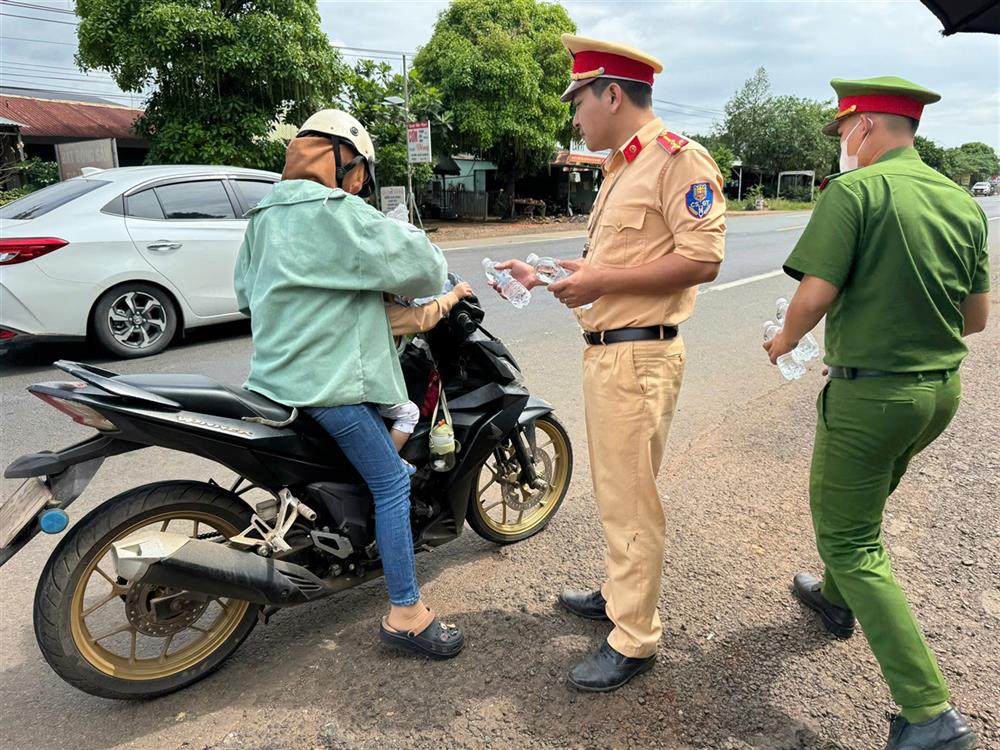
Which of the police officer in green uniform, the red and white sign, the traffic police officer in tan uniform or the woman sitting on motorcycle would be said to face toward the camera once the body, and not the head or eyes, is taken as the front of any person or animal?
the red and white sign

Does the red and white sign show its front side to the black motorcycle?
yes

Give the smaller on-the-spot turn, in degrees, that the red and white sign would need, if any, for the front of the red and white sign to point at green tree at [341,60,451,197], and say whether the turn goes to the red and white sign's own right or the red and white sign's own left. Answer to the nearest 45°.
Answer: approximately 180°

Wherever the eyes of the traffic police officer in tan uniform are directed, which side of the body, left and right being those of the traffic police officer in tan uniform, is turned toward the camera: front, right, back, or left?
left

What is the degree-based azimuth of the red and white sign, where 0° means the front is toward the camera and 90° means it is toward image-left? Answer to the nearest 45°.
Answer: approximately 0°

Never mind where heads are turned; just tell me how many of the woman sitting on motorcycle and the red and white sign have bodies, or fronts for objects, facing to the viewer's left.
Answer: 0

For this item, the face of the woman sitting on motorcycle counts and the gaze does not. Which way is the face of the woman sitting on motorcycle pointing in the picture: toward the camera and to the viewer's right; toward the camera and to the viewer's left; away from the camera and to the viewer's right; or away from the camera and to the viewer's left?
away from the camera and to the viewer's right

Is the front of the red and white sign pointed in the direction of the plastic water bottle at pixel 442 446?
yes

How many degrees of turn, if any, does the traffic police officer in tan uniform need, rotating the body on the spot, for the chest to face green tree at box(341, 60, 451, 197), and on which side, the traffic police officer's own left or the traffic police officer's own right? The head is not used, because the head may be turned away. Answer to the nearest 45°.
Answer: approximately 90° to the traffic police officer's own right

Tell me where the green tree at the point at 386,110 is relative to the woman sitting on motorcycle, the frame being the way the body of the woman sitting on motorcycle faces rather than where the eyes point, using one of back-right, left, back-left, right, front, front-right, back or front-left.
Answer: front-left

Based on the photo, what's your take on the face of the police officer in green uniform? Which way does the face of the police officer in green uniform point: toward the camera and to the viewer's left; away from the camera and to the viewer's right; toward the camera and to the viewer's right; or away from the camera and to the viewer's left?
away from the camera and to the viewer's left

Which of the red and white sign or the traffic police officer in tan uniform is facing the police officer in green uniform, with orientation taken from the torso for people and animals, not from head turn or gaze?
the red and white sign

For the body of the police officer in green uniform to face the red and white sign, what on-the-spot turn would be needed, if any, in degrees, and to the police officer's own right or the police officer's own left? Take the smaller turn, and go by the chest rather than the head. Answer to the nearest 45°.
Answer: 0° — they already face it
